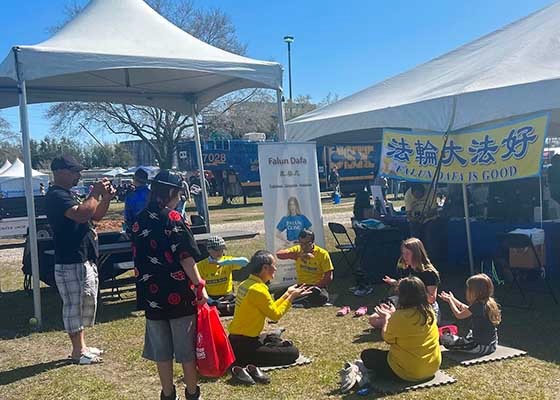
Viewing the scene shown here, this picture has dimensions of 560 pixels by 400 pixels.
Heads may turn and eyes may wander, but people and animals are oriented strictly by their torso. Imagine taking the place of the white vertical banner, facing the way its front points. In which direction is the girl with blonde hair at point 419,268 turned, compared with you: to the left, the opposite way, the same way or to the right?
to the right

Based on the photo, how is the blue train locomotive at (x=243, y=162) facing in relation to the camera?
to the viewer's left

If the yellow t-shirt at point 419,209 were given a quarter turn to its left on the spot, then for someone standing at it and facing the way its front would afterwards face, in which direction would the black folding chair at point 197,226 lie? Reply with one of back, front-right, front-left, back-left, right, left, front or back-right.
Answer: back

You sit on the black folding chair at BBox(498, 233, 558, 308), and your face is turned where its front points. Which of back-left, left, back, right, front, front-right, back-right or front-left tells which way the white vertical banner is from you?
back-right

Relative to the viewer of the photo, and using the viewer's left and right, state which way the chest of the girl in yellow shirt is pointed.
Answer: facing away from the viewer and to the left of the viewer

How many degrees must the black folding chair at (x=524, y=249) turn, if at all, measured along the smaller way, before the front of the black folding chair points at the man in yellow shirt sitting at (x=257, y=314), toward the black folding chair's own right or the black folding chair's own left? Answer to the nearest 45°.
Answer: approximately 90° to the black folding chair's own right

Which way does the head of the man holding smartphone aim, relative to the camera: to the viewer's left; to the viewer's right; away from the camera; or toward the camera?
to the viewer's right

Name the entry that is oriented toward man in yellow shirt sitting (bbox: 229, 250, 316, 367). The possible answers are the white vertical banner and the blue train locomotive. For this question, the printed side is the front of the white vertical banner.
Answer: the white vertical banner

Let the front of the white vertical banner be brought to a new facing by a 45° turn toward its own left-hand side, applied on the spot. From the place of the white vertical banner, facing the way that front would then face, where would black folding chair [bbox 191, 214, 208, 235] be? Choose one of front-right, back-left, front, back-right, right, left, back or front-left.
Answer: back

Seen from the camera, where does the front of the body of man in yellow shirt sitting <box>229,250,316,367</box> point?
to the viewer's right

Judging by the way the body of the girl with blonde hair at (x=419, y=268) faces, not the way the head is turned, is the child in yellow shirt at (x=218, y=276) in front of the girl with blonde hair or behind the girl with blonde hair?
in front

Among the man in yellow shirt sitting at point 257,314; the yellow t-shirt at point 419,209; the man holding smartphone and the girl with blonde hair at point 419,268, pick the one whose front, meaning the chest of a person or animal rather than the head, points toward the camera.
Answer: the yellow t-shirt

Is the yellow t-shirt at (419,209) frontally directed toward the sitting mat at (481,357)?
yes
